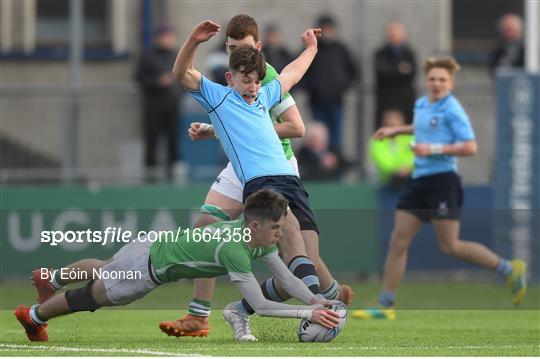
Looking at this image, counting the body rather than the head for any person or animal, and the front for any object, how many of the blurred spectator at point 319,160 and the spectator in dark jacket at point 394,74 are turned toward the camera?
2

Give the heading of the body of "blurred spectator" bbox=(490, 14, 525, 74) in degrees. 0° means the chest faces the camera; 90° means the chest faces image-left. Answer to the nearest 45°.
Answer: approximately 0°

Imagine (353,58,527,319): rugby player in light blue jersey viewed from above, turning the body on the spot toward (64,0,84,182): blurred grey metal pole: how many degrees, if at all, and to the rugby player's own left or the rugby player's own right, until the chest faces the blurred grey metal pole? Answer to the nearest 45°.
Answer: approximately 90° to the rugby player's own right

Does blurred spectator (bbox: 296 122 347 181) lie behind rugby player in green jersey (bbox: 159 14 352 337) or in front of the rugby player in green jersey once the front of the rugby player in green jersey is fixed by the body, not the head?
behind

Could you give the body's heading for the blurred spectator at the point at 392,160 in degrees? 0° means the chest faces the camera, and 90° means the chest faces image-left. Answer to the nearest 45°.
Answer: approximately 0°

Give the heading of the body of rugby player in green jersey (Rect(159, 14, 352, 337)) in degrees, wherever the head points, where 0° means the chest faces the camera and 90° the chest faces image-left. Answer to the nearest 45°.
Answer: approximately 45°
